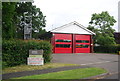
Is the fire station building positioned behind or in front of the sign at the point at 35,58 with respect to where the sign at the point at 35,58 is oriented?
behind

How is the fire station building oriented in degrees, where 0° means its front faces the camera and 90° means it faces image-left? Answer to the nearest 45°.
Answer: approximately 0°

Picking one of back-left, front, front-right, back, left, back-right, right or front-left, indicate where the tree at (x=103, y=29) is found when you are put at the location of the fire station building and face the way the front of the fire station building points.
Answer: back-left

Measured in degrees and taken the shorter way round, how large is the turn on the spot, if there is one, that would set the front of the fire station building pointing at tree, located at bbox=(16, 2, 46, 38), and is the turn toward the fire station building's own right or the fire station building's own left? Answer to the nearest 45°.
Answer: approximately 135° to the fire station building's own right

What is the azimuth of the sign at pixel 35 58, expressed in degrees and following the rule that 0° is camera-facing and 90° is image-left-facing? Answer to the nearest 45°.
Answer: approximately 0°

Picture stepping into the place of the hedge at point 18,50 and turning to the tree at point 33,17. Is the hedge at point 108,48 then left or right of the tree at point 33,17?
right

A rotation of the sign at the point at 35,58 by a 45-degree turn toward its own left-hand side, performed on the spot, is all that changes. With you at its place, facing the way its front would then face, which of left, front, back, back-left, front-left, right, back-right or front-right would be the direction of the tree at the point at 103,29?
left

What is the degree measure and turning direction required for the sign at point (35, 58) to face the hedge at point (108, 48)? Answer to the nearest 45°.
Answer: approximately 135° to its left

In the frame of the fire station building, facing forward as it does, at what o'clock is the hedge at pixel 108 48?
The hedge is roughly at 8 o'clock from the fire station building.
